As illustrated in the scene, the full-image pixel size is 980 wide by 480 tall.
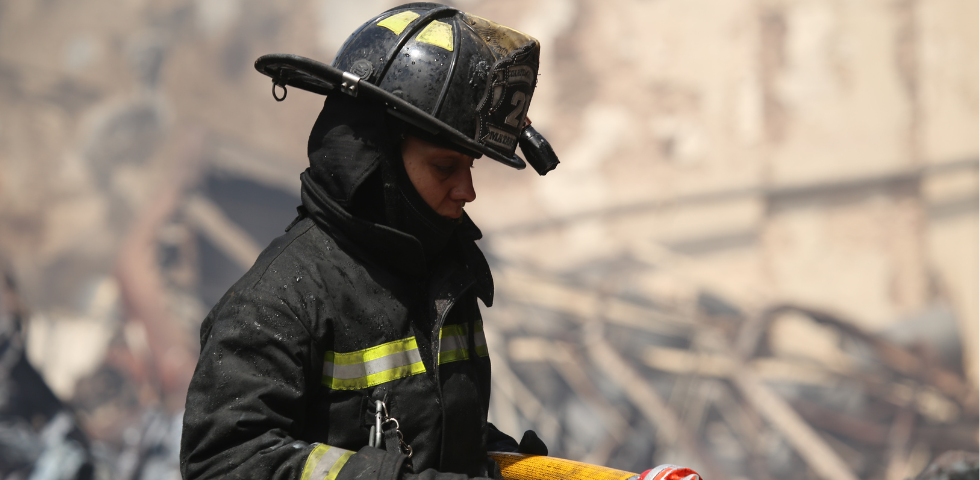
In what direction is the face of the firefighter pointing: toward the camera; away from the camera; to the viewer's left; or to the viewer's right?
to the viewer's right
